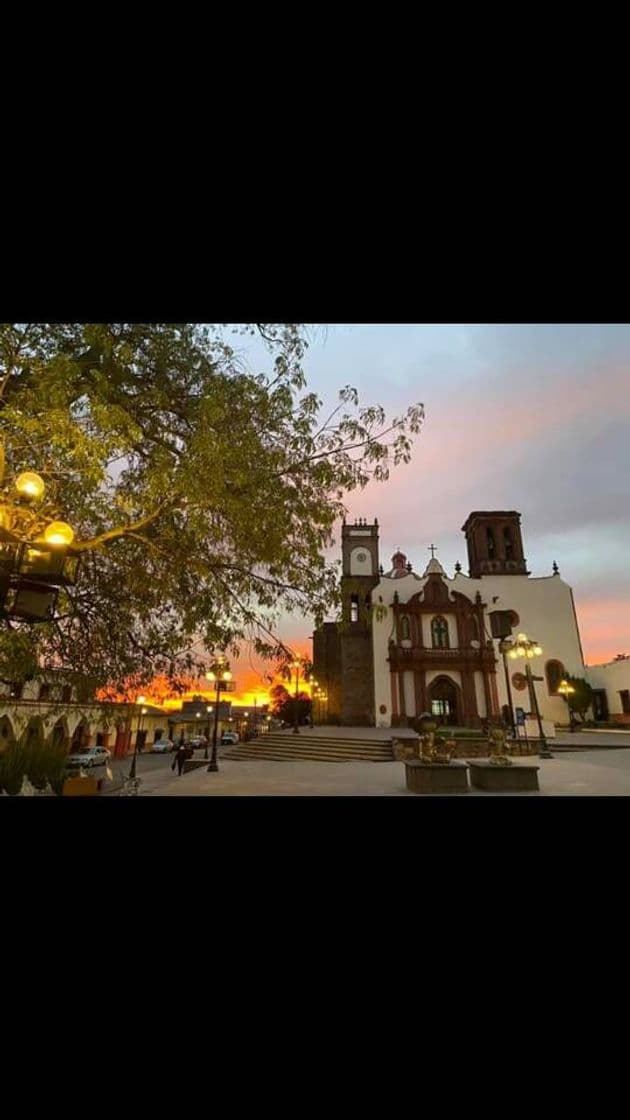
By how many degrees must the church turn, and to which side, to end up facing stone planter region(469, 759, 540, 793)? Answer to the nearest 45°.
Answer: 0° — it already faces it

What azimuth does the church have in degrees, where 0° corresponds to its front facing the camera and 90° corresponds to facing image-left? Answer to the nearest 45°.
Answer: approximately 0°

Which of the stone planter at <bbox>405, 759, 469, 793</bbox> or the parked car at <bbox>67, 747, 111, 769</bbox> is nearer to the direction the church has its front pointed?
the stone planter

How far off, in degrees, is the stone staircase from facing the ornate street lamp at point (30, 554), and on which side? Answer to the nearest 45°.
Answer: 0° — it already faces it

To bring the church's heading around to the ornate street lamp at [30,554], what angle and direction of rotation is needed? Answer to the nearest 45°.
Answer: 0° — it already faces it

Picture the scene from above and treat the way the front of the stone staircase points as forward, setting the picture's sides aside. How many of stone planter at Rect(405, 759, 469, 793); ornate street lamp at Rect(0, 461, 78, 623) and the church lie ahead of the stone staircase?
2

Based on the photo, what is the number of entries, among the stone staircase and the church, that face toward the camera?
2

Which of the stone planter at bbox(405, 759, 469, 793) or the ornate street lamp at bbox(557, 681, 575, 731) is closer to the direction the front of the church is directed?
the stone planter

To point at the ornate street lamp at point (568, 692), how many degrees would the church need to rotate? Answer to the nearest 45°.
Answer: approximately 90° to its left

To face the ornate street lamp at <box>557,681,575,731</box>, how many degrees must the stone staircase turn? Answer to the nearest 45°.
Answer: approximately 135° to its left

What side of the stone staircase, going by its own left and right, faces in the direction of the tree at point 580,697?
left

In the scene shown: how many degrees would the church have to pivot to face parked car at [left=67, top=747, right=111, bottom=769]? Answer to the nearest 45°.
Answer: approximately 45° to its right
